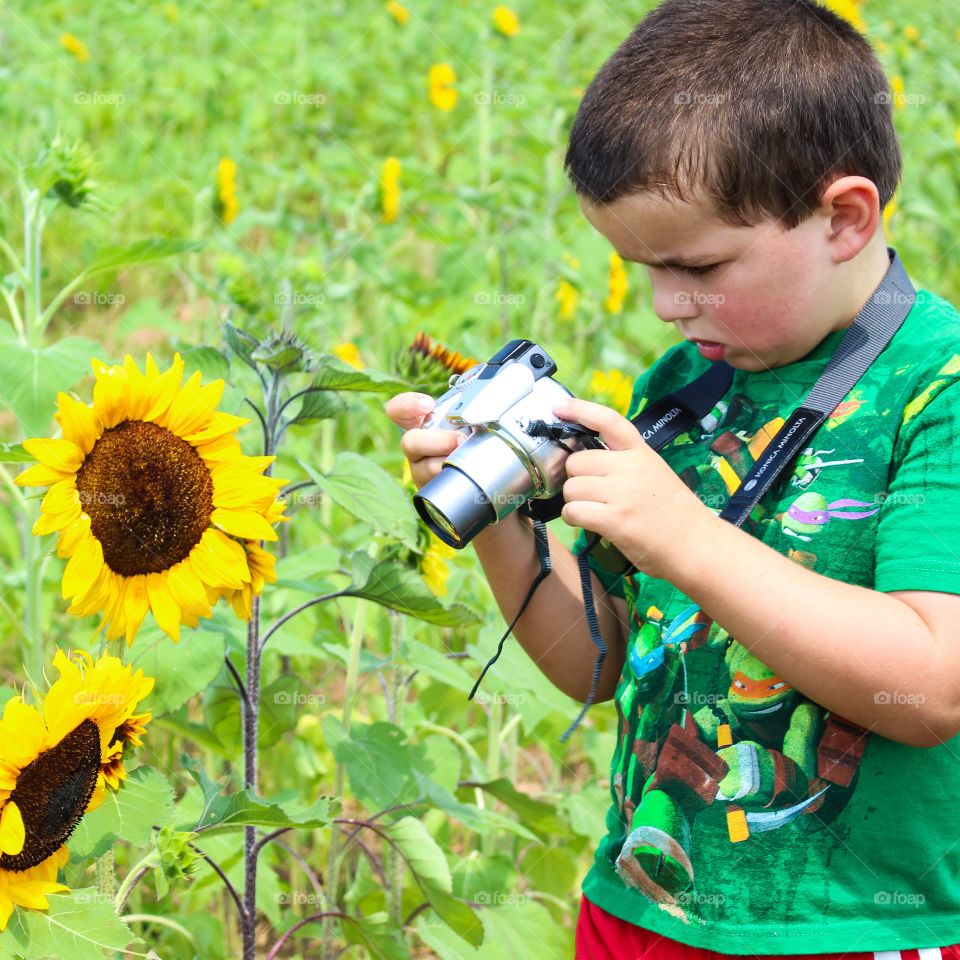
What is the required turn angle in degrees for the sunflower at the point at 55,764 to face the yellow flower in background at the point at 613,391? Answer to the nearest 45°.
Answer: approximately 90° to its left

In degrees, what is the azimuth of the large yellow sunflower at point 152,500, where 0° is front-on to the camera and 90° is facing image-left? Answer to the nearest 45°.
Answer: approximately 0°

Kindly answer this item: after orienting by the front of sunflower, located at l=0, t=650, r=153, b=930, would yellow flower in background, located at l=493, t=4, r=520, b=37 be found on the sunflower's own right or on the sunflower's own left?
on the sunflower's own left

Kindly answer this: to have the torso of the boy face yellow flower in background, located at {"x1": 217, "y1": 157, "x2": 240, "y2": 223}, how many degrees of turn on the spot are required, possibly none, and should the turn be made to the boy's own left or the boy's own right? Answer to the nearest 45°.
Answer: approximately 90° to the boy's own right

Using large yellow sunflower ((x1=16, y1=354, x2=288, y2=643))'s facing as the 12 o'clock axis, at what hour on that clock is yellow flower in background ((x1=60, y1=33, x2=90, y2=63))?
The yellow flower in background is roughly at 6 o'clock from the large yellow sunflower.
